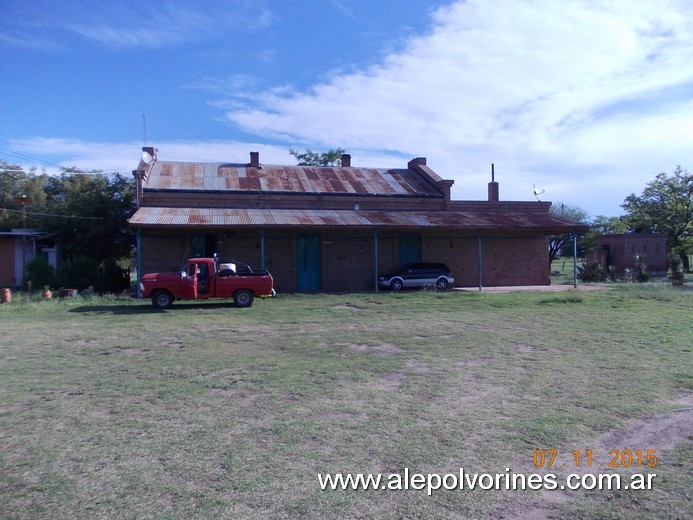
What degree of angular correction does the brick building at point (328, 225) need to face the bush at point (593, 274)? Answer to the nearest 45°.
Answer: approximately 135° to its left

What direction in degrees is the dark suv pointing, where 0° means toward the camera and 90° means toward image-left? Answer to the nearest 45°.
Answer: approximately 90°

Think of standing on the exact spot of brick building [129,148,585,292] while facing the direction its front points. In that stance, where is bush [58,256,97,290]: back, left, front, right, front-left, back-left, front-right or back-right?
right

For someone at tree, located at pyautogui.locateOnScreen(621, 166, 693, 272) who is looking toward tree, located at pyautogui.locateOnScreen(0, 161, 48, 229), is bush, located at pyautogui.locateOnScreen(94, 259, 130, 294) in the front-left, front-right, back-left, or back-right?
front-left

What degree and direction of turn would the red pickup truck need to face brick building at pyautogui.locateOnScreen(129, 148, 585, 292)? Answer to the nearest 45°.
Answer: approximately 135° to its right

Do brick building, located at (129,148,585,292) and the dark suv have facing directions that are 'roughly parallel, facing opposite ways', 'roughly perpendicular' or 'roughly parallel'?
roughly perpendicular

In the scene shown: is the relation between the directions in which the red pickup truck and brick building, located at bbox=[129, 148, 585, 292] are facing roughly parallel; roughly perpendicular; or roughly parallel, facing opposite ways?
roughly perpendicular

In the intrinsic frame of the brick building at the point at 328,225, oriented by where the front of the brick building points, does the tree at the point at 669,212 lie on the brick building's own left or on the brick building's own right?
on the brick building's own left

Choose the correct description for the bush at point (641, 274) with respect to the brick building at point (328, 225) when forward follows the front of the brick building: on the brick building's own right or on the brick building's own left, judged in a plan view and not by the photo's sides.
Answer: on the brick building's own left

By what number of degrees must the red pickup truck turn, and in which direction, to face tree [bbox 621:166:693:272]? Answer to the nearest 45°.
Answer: approximately 135° to its right

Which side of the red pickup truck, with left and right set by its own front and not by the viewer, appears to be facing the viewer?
left

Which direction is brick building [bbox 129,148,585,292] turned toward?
toward the camera

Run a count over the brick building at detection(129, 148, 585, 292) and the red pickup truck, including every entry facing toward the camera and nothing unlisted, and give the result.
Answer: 1

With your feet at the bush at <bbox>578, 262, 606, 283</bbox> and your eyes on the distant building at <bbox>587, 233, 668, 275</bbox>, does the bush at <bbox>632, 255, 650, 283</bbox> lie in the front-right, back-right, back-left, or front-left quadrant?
front-right

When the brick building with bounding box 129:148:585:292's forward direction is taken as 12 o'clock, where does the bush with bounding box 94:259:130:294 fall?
The bush is roughly at 3 o'clock from the brick building.
